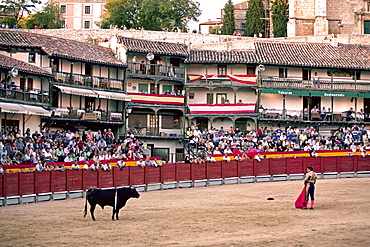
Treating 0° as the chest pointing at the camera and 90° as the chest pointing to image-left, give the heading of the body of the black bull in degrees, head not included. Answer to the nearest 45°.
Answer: approximately 270°

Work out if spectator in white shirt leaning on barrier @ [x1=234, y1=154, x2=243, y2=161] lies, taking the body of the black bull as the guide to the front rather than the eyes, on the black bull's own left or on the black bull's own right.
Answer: on the black bull's own left

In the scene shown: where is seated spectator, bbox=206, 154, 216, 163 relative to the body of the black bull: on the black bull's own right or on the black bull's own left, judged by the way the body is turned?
on the black bull's own left

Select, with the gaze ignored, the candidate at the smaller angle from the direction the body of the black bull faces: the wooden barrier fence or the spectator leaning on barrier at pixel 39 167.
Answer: the wooden barrier fence

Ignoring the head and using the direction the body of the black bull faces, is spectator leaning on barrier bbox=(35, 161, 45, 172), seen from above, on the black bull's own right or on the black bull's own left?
on the black bull's own left

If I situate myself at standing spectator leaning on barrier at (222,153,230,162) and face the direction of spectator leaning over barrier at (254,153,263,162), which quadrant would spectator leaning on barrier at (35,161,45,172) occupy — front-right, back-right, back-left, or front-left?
back-right

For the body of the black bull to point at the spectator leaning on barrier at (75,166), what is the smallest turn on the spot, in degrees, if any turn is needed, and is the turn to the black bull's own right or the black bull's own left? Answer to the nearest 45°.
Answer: approximately 90° to the black bull's own left

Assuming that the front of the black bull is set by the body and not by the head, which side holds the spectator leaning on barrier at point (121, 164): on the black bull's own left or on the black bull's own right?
on the black bull's own left
